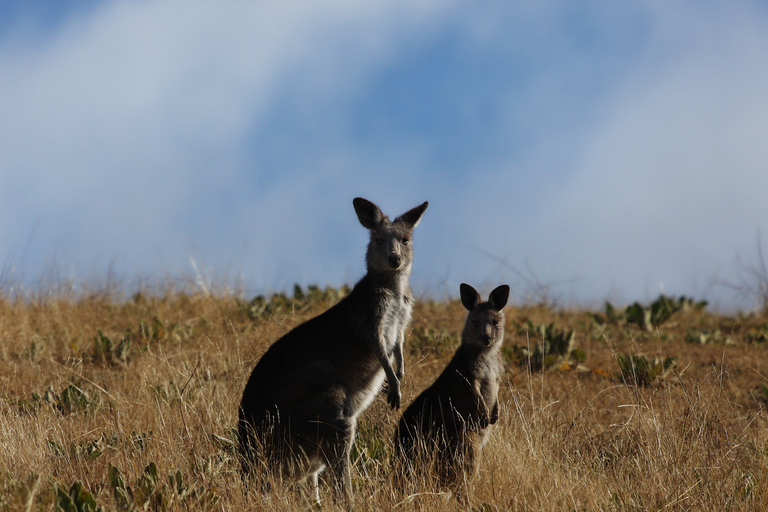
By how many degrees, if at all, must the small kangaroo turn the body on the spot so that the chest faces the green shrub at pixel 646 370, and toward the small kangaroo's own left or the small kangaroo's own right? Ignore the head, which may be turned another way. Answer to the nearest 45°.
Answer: approximately 90° to the small kangaroo's own left

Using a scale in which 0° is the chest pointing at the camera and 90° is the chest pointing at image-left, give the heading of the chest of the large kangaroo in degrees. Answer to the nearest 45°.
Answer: approximately 315°

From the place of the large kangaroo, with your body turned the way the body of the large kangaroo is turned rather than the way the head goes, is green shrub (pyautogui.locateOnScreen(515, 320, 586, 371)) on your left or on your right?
on your left

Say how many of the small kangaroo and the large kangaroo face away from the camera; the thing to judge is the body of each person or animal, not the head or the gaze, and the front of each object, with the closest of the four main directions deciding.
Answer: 0

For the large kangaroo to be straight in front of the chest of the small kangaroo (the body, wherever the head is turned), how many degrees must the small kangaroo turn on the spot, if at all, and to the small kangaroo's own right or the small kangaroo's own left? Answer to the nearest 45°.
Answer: approximately 90° to the small kangaroo's own right

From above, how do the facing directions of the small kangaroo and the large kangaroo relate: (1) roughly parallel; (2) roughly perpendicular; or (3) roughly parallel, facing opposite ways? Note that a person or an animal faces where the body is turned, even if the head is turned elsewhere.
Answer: roughly parallel

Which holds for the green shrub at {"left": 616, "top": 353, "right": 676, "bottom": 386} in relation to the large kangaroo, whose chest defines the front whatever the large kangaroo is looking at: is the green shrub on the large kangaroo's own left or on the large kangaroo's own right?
on the large kangaroo's own left

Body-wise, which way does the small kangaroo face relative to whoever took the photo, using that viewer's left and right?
facing the viewer and to the right of the viewer

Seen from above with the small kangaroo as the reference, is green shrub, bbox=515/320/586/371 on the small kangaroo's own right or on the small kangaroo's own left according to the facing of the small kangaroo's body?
on the small kangaroo's own left
